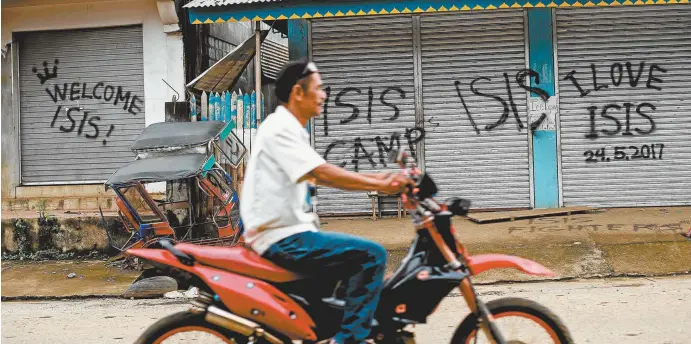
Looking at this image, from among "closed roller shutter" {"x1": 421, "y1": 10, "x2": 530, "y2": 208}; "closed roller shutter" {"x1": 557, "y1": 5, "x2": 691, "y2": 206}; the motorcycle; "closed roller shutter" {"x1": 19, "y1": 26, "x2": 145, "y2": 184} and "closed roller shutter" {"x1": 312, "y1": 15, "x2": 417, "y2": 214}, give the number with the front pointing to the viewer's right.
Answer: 1

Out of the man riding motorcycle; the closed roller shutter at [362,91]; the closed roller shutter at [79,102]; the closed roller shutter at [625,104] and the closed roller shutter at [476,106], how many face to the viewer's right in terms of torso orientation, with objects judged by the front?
1

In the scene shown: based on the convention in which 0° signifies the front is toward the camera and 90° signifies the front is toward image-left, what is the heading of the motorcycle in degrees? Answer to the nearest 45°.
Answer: approximately 270°

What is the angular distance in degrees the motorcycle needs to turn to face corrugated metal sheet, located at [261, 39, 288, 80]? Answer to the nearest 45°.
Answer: approximately 90° to its left

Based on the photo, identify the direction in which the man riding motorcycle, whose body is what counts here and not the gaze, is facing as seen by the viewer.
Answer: to the viewer's right

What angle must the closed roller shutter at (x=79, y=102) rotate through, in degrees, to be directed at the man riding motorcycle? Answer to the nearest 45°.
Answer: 0° — it already faces them

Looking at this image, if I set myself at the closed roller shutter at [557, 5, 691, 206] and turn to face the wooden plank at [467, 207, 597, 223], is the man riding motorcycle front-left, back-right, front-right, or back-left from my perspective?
front-left

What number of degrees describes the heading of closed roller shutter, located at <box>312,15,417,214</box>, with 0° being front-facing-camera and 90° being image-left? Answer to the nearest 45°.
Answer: approximately 0°

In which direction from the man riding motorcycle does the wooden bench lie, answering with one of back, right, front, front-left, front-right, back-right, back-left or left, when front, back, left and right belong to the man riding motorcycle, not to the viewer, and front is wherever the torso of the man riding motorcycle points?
left

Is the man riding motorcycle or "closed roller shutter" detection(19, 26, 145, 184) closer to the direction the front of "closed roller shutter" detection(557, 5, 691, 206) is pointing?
the man riding motorcycle

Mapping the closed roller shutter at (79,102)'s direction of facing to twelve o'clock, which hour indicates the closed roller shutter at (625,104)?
the closed roller shutter at (625,104) is roughly at 10 o'clock from the closed roller shutter at (79,102).

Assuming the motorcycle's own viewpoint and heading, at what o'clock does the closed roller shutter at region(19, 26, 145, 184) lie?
The closed roller shutter is roughly at 8 o'clock from the motorcycle.

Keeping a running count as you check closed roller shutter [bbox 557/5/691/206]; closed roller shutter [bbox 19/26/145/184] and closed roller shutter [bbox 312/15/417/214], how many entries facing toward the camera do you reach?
3

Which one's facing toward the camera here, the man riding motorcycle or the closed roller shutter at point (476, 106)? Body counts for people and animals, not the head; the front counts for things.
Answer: the closed roller shutter

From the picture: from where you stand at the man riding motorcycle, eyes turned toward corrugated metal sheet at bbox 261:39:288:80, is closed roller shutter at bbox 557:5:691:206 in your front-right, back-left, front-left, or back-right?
front-right

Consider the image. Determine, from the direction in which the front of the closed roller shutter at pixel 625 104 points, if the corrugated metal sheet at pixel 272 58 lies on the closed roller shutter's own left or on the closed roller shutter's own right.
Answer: on the closed roller shutter's own right

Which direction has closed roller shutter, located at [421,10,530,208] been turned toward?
toward the camera

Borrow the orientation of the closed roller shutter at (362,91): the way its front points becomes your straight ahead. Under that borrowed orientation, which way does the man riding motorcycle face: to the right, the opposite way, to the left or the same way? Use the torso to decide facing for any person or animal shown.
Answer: to the left

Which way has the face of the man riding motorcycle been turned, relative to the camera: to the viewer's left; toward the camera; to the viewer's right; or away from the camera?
to the viewer's right

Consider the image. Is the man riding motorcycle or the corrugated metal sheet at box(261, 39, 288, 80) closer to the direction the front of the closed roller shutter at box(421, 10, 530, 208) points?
the man riding motorcycle

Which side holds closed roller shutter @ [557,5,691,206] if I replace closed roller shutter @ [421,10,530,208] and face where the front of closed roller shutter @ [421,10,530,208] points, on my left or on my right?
on my left
